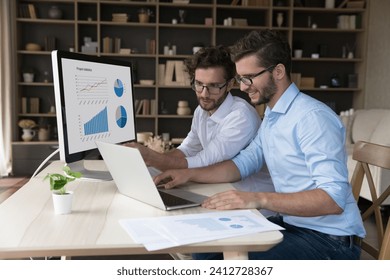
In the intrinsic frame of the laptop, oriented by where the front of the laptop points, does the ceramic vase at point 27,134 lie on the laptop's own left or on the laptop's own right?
on the laptop's own left

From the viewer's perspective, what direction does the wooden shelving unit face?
toward the camera

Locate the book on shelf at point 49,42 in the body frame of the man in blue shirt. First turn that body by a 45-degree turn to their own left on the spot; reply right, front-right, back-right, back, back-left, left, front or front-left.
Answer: right

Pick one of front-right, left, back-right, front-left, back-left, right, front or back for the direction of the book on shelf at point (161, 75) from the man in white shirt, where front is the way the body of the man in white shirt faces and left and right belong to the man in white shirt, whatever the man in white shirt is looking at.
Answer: back-right

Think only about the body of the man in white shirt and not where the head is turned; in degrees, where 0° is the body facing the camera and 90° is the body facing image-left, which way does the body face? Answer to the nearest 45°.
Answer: approximately 45°

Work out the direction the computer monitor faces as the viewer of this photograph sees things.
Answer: facing the viewer and to the right of the viewer

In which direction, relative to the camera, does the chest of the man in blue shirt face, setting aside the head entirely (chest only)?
to the viewer's left

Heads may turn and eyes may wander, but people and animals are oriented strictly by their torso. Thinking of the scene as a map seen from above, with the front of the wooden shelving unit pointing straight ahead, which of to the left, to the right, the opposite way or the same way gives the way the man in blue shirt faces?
to the right

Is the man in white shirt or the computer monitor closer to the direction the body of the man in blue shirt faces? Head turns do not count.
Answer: the computer monitor

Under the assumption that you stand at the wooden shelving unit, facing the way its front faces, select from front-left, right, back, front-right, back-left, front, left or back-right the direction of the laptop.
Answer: front

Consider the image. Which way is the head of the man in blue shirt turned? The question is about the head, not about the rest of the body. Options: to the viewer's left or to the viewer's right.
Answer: to the viewer's left

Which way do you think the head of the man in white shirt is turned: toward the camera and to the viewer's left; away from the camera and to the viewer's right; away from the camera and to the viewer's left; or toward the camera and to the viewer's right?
toward the camera and to the viewer's left

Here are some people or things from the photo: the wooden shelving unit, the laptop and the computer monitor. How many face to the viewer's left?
0

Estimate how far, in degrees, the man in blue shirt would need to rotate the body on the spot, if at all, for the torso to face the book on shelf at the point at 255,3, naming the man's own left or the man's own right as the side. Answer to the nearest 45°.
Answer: approximately 90° to the man's own right
